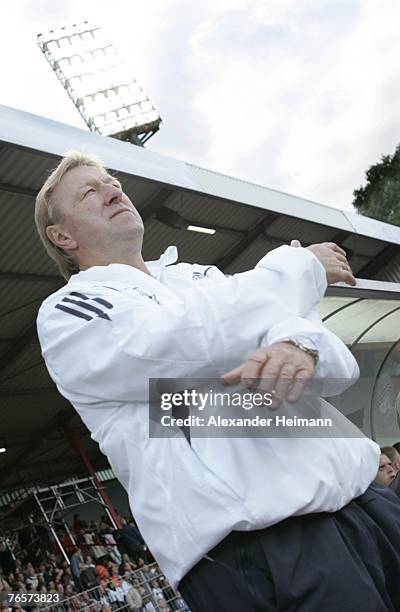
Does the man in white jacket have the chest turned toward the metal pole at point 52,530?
no

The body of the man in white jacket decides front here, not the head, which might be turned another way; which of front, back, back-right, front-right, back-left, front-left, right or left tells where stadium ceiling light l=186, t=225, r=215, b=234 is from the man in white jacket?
back-left

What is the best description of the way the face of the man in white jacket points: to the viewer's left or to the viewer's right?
to the viewer's right

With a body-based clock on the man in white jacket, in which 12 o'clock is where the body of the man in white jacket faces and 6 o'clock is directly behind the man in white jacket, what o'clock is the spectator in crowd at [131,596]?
The spectator in crowd is roughly at 7 o'clock from the man in white jacket.

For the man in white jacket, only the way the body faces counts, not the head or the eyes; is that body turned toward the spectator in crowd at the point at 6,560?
no

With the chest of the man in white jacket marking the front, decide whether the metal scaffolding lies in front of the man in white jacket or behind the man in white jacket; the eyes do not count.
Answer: behind

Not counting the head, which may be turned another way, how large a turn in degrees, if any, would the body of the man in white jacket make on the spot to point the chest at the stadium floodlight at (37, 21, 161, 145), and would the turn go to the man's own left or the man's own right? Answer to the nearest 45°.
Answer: approximately 135° to the man's own left
